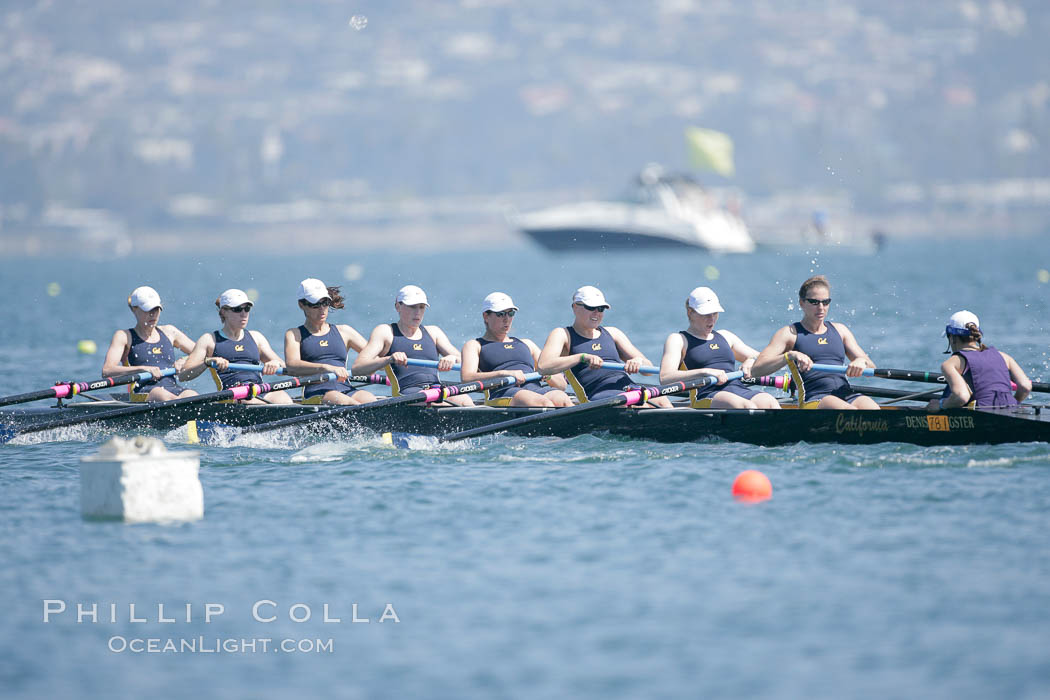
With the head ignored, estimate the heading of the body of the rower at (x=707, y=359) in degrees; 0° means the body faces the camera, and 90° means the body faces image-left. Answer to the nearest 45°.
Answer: approximately 315°

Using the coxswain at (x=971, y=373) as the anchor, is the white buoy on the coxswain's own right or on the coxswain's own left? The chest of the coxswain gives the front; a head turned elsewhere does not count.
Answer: on the coxswain's own left

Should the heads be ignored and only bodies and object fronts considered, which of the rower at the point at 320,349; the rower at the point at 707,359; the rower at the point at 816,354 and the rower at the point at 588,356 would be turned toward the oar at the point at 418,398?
the rower at the point at 320,349

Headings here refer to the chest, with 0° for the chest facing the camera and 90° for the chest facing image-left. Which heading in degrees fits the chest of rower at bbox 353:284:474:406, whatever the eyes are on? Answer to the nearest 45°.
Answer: approximately 315°

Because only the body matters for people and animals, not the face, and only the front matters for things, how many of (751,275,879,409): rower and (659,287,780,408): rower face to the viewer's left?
0

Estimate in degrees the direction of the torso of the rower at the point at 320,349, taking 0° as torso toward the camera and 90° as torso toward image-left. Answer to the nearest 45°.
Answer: approximately 315°

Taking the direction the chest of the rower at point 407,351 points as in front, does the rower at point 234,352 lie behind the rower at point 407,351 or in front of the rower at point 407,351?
behind

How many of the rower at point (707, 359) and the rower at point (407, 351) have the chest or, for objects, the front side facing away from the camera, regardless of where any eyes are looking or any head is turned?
0

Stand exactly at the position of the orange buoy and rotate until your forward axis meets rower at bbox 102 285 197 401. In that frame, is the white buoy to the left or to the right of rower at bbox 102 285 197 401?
left

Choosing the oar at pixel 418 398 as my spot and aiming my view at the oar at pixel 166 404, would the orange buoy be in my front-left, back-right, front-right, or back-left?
back-left

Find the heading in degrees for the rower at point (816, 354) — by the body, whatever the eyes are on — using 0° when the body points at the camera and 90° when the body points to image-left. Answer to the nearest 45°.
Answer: approximately 315°

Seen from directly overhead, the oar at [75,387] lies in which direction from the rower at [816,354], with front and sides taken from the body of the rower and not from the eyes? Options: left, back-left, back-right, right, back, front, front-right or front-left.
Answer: back-right

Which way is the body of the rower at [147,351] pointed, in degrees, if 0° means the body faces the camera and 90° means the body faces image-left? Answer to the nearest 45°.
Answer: approximately 315°

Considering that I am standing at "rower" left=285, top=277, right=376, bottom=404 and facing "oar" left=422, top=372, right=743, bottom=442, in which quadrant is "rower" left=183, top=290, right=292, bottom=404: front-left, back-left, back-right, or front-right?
back-right

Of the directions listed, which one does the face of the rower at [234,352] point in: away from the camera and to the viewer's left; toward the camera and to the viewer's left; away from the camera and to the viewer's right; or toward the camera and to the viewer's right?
toward the camera and to the viewer's right

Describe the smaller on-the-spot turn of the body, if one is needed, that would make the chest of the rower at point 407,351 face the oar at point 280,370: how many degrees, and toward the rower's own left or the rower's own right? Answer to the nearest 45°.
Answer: approximately 135° to the rower's own right

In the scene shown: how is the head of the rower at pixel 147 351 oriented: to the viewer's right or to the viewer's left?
to the viewer's right
